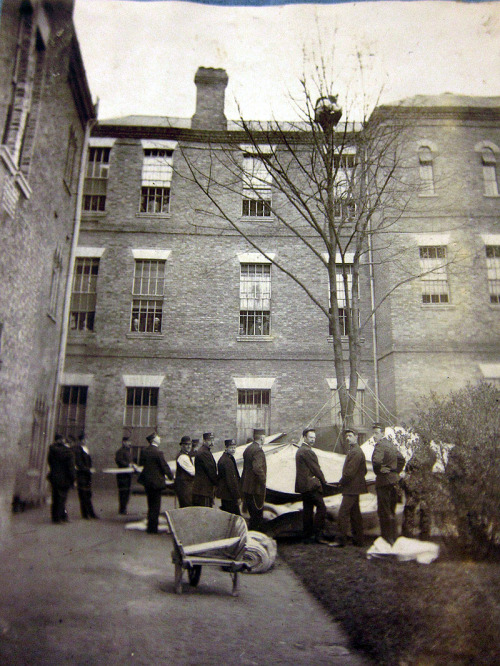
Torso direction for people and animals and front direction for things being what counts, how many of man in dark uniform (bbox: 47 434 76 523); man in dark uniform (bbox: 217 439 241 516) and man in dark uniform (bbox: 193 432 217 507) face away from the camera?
1

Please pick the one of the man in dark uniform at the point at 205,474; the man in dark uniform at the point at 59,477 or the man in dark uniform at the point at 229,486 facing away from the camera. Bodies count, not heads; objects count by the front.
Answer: the man in dark uniform at the point at 59,477

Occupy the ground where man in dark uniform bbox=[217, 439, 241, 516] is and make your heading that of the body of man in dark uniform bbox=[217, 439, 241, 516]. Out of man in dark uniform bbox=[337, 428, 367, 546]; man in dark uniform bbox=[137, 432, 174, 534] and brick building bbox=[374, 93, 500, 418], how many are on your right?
1

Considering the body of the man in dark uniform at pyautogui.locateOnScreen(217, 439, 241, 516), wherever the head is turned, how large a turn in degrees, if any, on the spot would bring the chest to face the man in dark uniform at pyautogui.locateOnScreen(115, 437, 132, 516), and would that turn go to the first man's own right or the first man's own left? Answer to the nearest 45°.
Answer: approximately 90° to the first man's own right

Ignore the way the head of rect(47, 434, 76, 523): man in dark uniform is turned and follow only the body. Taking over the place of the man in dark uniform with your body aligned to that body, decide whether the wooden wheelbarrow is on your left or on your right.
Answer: on your right

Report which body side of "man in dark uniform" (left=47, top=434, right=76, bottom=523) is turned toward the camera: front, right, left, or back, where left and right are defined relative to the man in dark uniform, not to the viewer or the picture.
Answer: back

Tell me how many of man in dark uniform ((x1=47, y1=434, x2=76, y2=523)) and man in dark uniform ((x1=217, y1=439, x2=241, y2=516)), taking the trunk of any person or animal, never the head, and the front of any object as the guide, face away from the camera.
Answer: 1
